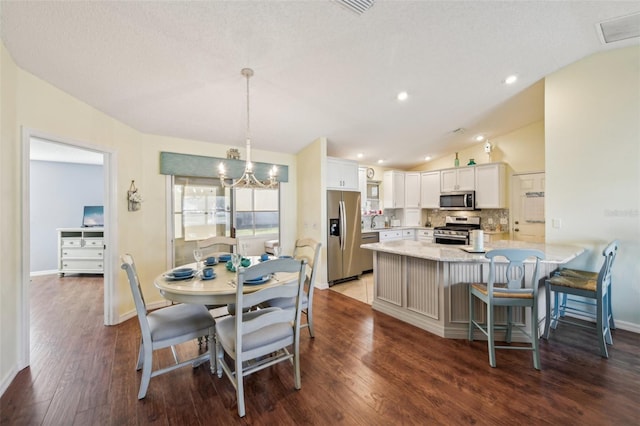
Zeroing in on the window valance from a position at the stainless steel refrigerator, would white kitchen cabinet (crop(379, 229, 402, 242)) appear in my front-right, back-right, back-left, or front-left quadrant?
back-right

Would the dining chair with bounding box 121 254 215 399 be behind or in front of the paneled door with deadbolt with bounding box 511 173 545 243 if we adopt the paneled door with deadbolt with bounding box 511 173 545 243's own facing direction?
in front

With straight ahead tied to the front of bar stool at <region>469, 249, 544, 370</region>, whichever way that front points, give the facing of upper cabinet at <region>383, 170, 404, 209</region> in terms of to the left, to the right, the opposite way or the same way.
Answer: the opposite way

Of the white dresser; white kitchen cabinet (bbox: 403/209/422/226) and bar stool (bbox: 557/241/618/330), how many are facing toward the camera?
2

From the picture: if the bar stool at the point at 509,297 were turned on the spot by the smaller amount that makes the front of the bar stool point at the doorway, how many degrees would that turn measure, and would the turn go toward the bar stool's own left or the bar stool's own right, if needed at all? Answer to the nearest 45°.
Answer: approximately 90° to the bar stool's own left

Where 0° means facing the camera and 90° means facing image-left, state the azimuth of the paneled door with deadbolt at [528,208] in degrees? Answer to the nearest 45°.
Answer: approximately 45°

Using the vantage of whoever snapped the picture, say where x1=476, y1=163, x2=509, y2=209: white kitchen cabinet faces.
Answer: facing the viewer and to the left of the viewer

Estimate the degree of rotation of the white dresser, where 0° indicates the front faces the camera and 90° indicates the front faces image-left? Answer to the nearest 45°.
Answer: approximately 0°

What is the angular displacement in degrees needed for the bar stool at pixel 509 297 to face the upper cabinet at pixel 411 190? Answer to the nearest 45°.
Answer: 0° — it already faces it

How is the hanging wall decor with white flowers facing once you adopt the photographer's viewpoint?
facing the viewer and to the right of the viewer

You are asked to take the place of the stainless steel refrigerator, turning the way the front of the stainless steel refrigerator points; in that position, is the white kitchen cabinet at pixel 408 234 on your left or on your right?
on your left

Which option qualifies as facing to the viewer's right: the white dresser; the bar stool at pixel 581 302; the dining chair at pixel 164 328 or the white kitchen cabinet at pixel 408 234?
the dining chair at pixel 164 328
